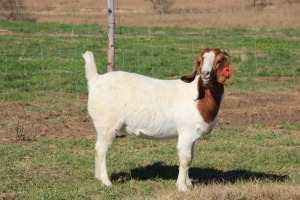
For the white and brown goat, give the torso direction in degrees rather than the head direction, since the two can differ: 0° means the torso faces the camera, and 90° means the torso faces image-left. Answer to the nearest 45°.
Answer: approximately 270°

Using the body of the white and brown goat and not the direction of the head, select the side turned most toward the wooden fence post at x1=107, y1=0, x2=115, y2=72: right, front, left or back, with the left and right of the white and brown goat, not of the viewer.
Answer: left

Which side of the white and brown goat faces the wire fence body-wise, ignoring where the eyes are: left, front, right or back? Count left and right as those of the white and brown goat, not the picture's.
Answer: left
